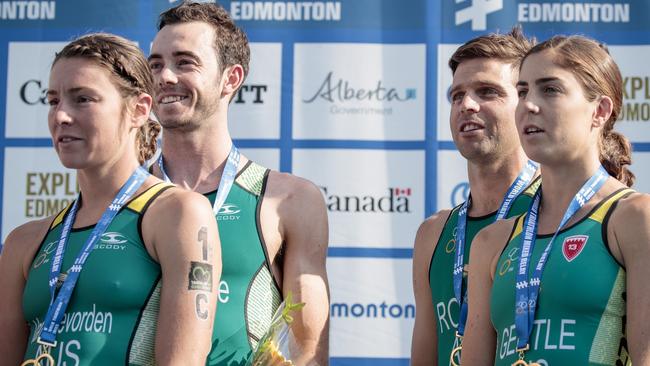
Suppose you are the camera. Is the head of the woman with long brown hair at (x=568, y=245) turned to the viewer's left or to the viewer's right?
to the viewer's left

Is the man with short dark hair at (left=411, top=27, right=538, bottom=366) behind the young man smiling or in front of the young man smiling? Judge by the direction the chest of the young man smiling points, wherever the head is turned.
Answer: behind

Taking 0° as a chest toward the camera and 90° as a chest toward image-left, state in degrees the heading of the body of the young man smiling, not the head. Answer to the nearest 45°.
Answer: approximately 45°

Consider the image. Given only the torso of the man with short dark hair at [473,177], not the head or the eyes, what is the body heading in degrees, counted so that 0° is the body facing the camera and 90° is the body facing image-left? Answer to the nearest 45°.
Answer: approximately 45°

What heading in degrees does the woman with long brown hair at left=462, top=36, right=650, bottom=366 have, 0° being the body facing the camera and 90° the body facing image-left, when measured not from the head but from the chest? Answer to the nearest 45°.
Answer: approximately 45°

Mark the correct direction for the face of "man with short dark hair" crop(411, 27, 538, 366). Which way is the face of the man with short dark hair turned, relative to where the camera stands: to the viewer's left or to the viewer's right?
to the viewer's left

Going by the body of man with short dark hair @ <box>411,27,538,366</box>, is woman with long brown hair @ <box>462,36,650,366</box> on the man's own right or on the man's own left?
on the man's own left

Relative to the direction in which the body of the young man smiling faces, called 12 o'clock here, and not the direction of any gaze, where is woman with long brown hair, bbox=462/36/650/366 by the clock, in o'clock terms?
The woman with long brown hair is roughly at 9 o'clock from the young man smiling.
